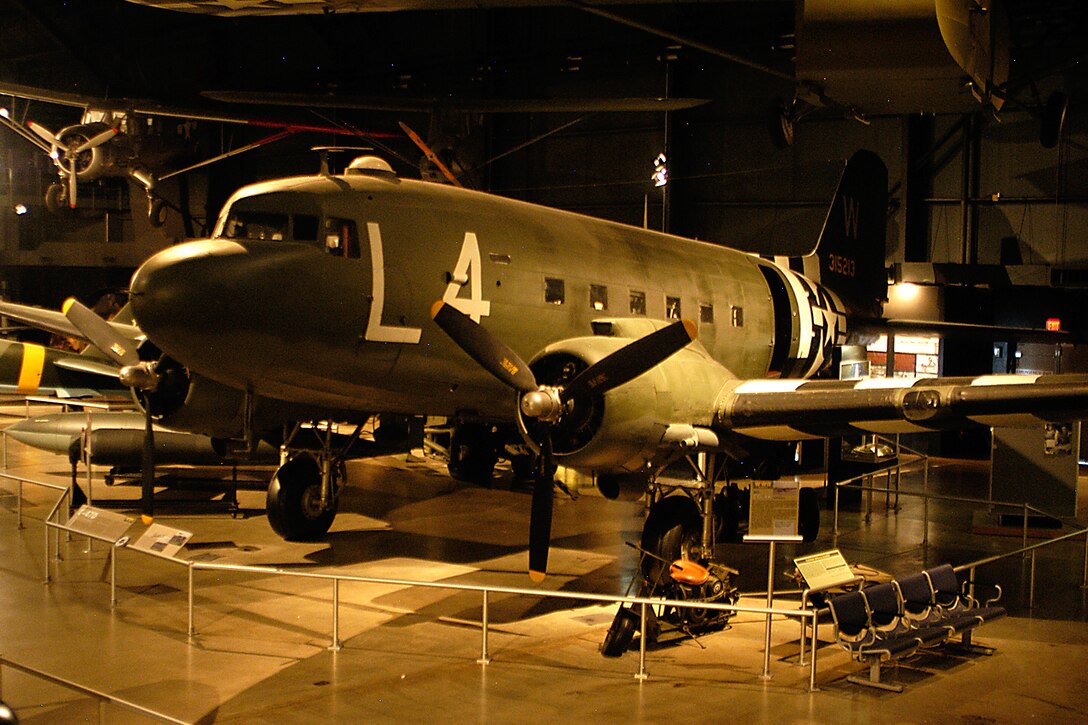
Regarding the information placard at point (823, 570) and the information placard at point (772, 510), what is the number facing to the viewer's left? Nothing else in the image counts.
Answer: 0

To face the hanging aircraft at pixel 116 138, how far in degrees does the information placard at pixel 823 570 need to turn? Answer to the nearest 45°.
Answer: approximately 180°

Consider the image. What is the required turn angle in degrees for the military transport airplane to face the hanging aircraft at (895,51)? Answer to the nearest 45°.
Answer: approximately 180°

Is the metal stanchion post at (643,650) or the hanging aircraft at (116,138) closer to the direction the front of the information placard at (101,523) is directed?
the metal stanchion post

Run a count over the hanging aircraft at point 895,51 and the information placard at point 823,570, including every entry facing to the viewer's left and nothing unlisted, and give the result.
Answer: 0

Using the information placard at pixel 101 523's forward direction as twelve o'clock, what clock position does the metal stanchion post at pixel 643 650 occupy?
The metal stanchion post is roughly at 9 o'clock from the information placard.

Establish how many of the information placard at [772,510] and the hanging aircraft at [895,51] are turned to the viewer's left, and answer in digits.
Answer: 0

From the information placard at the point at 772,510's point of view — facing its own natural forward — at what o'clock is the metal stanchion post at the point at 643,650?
The metal stanchion post is roughly at 3 o'clock from the information placard.

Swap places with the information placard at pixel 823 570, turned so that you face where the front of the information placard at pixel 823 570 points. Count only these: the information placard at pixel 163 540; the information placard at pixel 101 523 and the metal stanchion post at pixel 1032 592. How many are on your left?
1
